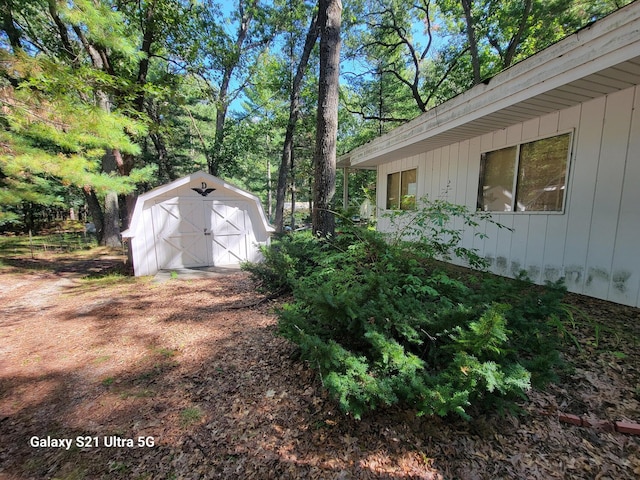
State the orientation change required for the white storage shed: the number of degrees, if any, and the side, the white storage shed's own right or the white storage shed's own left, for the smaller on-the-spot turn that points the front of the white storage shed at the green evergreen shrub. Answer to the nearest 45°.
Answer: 0° — it already faces it

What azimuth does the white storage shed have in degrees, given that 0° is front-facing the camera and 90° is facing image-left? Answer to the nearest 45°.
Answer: approximately 0°
